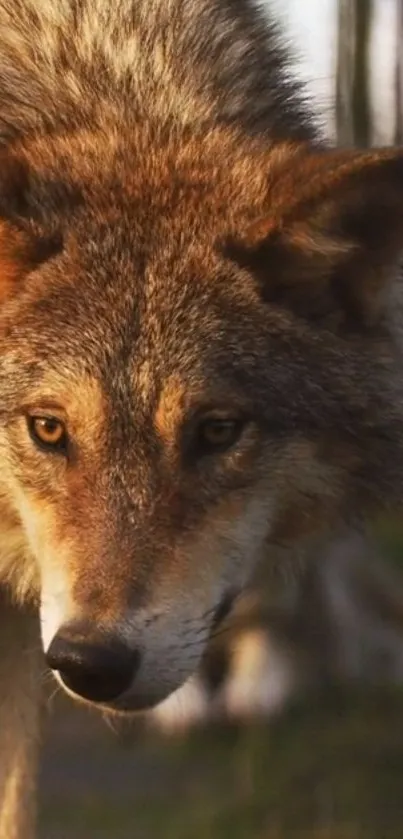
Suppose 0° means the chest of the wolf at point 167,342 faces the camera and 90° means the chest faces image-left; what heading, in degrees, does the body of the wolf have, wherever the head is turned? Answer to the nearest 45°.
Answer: approximately 0°
